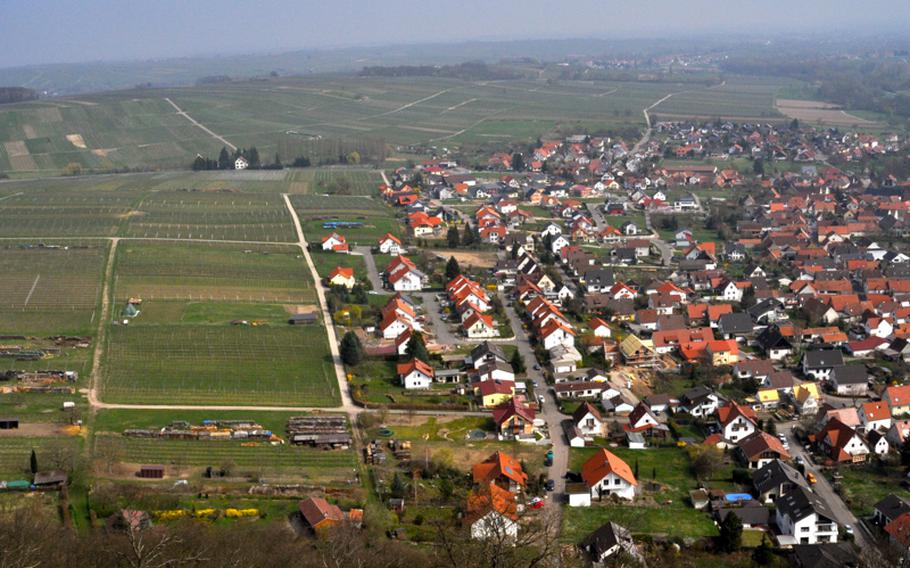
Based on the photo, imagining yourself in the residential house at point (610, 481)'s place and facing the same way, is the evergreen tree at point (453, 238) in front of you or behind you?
behind

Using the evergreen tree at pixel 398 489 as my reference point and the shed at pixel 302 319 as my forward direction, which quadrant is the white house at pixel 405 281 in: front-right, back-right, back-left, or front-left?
front-right

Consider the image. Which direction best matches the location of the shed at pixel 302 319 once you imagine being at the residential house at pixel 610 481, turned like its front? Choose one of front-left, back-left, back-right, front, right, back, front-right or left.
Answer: back-right

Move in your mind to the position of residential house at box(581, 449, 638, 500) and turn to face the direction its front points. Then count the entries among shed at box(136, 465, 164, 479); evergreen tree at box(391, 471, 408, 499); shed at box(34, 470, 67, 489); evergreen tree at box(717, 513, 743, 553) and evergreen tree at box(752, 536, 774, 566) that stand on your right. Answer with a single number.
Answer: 3

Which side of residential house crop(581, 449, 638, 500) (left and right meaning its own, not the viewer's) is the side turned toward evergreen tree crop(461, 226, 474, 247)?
back

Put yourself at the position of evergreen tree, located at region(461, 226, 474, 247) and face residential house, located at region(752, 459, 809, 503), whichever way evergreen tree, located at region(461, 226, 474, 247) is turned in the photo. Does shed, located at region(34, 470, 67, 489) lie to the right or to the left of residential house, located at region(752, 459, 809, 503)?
right

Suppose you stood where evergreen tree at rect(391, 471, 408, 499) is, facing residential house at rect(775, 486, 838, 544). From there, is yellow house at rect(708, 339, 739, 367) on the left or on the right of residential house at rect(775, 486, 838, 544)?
left

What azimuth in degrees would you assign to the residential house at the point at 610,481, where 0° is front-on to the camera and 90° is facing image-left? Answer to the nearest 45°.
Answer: approximately 0°

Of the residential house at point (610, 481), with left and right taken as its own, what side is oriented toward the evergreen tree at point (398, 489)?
right

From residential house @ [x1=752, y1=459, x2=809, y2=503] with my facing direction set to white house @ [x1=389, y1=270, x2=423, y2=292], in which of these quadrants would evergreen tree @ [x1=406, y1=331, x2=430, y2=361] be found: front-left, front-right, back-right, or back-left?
front-left

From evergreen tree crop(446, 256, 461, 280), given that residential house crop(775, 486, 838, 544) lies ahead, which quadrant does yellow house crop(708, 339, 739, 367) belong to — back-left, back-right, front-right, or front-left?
front-left

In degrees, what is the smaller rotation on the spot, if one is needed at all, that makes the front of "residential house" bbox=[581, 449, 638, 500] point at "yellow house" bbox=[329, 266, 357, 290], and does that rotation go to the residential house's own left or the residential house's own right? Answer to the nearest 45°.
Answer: approximately 135° to the residential house's own right

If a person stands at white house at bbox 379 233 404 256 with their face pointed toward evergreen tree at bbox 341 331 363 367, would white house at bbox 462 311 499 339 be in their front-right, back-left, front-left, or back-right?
front-left

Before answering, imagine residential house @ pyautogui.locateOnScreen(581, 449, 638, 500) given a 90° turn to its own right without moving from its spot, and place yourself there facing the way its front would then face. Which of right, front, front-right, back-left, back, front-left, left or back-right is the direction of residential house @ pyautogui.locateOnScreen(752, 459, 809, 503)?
back

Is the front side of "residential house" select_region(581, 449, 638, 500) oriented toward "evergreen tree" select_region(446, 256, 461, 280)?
no

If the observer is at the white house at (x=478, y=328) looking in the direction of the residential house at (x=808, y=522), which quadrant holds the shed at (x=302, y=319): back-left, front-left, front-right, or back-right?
back-right

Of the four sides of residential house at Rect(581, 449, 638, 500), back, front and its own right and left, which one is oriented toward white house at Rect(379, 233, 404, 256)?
back

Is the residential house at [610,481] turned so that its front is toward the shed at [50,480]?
no

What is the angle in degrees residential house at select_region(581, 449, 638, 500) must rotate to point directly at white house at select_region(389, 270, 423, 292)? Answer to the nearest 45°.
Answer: approximately 135° to its right

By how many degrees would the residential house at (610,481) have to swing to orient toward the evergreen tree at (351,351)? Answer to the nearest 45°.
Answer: approximately 135° to its right

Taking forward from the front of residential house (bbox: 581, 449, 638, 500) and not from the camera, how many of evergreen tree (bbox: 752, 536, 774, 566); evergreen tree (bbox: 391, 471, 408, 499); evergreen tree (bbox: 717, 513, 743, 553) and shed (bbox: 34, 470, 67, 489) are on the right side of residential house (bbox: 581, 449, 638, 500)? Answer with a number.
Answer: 2

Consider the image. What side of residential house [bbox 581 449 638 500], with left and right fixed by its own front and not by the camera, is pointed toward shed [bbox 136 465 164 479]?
right
